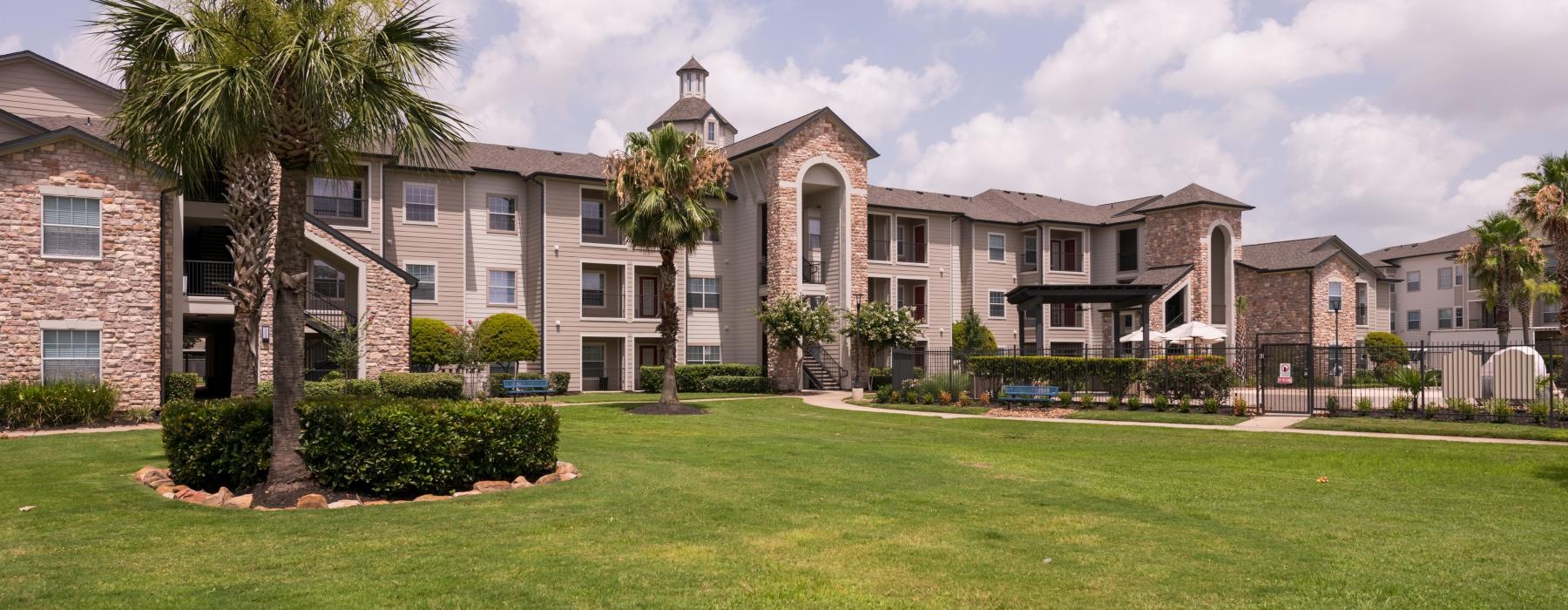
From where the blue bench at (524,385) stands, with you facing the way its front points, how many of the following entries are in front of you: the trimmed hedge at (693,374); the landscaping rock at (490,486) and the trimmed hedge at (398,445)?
2

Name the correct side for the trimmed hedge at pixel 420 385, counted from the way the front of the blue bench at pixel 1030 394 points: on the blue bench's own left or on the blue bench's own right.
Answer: on the blue bench's own right

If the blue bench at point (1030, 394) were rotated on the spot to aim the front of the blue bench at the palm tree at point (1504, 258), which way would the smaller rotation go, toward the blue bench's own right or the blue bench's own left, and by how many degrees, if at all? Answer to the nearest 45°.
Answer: approximately 135° to the blue bench's own left

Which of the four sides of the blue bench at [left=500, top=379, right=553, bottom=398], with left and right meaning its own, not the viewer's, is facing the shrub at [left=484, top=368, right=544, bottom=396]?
back

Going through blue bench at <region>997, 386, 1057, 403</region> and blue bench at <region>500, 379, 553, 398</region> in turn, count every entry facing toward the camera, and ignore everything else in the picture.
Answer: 2

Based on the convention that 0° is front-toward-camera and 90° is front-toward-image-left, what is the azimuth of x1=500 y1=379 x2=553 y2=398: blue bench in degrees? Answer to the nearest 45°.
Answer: approximately 0°

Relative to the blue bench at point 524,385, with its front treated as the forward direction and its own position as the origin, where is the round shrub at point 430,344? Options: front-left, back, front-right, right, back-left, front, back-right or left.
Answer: back-right

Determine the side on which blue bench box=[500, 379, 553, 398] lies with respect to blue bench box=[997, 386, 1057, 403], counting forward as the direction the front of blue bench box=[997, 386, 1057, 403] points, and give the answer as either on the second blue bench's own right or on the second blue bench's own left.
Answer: on the second blue bench's own right
